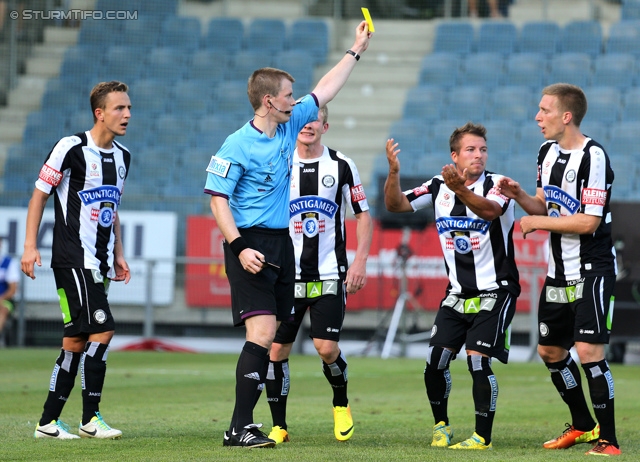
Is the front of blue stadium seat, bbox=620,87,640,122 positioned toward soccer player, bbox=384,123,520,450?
yes

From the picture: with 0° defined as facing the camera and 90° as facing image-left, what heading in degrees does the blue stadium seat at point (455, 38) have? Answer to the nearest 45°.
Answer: approximately 0°

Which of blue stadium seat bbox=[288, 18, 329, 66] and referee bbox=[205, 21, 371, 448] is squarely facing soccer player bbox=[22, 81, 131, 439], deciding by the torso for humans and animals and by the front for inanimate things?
the blue stadium seat

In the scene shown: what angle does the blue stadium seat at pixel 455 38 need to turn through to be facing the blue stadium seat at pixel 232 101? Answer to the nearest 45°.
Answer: approximately 90° to its right

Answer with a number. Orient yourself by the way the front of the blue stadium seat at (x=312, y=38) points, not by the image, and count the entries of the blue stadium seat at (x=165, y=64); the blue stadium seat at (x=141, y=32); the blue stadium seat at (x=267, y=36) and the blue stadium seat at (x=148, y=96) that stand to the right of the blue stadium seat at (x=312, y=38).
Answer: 4

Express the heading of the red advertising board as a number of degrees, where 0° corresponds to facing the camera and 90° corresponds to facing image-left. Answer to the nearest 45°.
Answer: approximately 0°

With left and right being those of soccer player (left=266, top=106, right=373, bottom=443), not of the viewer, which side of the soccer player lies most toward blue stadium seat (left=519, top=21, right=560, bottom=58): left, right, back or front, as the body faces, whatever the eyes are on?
back

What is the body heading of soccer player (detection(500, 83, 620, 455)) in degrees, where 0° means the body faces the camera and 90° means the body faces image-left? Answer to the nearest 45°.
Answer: approximately 45°

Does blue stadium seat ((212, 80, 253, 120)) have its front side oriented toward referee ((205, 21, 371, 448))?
yes

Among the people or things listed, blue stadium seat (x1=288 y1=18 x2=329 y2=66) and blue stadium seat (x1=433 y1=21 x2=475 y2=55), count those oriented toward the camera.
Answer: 2

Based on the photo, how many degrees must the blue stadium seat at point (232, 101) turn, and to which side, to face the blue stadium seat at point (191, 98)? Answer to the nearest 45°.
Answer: approximately 90° to its right

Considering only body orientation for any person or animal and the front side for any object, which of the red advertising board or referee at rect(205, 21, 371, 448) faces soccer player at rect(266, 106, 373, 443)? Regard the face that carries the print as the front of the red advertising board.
the red advertising board
